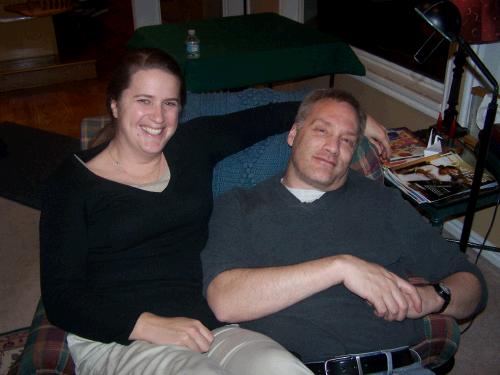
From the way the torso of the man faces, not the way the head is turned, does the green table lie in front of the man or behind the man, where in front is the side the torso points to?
behind

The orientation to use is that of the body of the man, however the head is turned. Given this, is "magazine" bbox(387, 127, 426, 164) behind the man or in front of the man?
behind

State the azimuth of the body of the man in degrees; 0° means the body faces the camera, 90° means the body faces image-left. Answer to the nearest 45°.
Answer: approximately 0°
